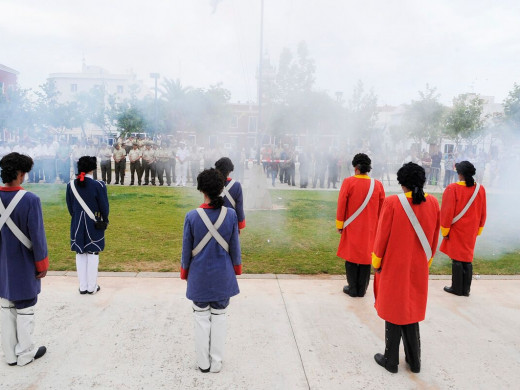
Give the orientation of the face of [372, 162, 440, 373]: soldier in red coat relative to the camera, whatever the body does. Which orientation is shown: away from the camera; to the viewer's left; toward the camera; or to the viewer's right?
away from the camera

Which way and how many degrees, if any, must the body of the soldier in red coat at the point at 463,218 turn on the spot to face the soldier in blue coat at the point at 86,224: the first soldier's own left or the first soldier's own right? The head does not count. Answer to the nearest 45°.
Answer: approximately 90° to the first soldier's own left

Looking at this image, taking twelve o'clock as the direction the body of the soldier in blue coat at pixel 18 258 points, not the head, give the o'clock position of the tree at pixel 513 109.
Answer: The tree is roughly at 1 o'clock from the soldier in blue coat.

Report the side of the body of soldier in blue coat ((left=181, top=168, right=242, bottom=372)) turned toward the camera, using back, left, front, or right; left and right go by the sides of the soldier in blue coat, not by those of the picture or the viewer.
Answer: back

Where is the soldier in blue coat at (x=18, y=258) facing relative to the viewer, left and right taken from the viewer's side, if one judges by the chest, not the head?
facing away from the viewer and to the right of the viewer

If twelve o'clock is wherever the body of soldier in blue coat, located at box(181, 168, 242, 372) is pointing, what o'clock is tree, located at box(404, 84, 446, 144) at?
The tree is roughly at 1 o'clock from the soldier in blue coat.

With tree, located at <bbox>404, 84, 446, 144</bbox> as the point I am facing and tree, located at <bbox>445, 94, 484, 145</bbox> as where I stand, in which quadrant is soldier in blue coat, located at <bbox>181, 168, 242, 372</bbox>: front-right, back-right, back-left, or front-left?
front-left

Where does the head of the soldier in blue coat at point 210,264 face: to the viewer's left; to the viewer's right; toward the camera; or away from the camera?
away from the camera

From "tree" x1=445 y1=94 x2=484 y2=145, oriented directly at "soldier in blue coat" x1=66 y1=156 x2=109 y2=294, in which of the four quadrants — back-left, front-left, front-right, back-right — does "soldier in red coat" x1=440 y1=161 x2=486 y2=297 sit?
front-left

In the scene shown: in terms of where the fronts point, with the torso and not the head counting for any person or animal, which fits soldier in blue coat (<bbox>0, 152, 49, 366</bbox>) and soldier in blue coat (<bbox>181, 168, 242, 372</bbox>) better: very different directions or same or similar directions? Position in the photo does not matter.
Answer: same or similar directions

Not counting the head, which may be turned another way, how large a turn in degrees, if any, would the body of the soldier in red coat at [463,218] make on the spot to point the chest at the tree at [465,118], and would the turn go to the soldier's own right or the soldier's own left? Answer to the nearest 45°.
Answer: approximately 45° to the soldier's own right

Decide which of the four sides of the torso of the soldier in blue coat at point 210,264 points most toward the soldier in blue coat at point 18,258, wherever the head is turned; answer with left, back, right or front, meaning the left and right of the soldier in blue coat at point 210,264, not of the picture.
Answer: left

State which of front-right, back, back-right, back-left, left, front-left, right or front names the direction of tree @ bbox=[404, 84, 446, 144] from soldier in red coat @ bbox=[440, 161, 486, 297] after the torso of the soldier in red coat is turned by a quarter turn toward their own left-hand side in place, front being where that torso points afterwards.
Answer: back-right

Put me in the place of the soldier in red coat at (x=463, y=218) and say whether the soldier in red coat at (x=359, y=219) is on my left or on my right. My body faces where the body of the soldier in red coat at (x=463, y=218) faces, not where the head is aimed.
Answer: on my left
